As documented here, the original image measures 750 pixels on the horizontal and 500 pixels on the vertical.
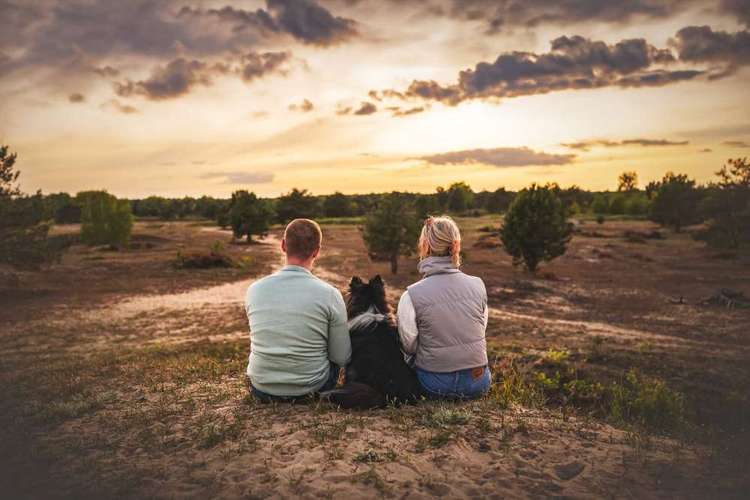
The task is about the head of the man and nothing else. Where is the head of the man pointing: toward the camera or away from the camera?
away from the camera

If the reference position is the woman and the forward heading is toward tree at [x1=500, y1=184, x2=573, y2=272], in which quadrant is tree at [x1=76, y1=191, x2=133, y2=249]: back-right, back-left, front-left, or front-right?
front-left

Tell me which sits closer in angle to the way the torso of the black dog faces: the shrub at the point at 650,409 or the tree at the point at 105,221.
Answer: the tree

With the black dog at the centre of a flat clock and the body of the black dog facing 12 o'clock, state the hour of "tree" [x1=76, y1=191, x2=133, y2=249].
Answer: The tree is roughly at 11 o'clock from the black dog.

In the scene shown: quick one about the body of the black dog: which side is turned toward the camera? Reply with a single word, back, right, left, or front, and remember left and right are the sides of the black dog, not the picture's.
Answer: back

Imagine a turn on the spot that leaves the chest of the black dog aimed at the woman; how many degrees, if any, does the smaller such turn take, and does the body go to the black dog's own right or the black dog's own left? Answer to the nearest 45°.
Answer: approximately 90° to the black dog's own right

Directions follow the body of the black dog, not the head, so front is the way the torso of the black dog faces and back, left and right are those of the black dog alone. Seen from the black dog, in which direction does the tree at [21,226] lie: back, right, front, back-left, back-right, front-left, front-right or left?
front-left

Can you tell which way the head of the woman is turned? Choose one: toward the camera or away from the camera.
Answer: away from the camera

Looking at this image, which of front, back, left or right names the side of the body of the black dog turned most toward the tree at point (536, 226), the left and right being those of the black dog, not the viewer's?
front

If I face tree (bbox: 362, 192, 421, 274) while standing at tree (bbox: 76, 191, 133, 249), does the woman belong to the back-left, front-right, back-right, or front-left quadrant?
front-right
